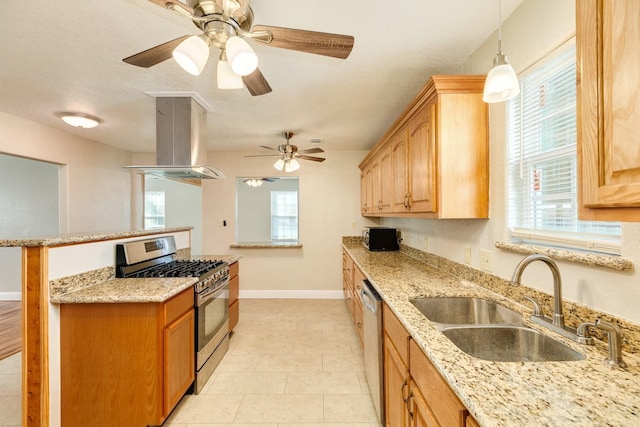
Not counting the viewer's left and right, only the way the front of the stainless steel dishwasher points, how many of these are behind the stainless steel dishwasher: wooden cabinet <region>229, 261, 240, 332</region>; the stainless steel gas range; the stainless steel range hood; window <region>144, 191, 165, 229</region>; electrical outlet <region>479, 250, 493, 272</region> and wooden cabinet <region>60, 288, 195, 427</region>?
1

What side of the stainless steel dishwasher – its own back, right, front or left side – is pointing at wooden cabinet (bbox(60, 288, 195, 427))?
front

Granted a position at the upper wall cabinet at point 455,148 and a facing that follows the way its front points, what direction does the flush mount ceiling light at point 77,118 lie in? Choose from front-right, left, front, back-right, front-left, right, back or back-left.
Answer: front

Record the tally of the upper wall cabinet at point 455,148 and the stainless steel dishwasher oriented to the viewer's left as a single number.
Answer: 2

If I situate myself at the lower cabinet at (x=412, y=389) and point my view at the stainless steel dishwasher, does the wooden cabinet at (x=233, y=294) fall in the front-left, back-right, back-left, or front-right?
front-left

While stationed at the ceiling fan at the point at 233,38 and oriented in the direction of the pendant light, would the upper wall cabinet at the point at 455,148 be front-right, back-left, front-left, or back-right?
front-left

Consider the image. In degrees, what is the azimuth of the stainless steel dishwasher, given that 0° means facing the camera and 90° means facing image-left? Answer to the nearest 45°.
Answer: approximately 90°

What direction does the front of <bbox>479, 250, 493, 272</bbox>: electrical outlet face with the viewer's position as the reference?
facing the viewer and to the left of the viewer

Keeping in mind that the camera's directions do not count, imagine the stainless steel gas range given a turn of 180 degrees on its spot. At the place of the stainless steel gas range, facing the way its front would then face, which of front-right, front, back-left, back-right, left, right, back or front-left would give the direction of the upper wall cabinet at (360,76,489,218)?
back

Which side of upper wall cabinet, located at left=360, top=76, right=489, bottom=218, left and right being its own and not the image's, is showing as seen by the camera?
left

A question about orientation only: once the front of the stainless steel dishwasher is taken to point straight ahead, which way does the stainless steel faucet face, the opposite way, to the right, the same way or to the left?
the same way

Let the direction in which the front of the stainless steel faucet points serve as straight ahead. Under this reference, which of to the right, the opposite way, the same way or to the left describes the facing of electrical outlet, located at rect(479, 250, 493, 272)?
the same way

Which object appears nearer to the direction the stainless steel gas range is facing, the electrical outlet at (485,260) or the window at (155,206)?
the electrical outlet
